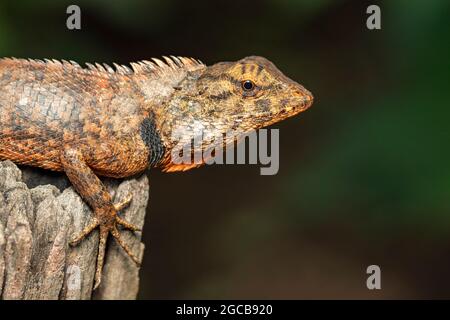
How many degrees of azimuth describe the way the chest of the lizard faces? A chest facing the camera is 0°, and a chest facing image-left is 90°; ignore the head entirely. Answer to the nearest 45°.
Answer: approximately 270°
